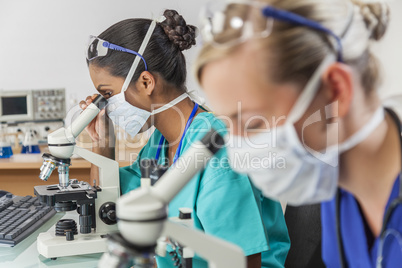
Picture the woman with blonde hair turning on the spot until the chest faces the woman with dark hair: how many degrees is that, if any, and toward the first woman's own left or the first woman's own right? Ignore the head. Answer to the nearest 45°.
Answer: approximately 90° to the first woman's own right

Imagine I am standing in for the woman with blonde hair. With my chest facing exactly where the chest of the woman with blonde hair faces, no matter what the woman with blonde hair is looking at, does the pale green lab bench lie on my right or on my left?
on my right

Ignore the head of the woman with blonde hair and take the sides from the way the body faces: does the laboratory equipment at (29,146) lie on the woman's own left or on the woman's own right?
on the woman's own right

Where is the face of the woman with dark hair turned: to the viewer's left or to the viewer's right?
to the viewer's left

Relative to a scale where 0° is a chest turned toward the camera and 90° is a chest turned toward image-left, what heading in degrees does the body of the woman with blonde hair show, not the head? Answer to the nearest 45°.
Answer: approximately 45°

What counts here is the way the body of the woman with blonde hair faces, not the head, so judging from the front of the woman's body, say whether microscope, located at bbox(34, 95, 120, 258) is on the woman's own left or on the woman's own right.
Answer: on the woman's own right

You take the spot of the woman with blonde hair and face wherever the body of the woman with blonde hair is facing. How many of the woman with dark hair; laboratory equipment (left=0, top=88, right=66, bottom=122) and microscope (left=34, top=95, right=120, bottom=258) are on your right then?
3
